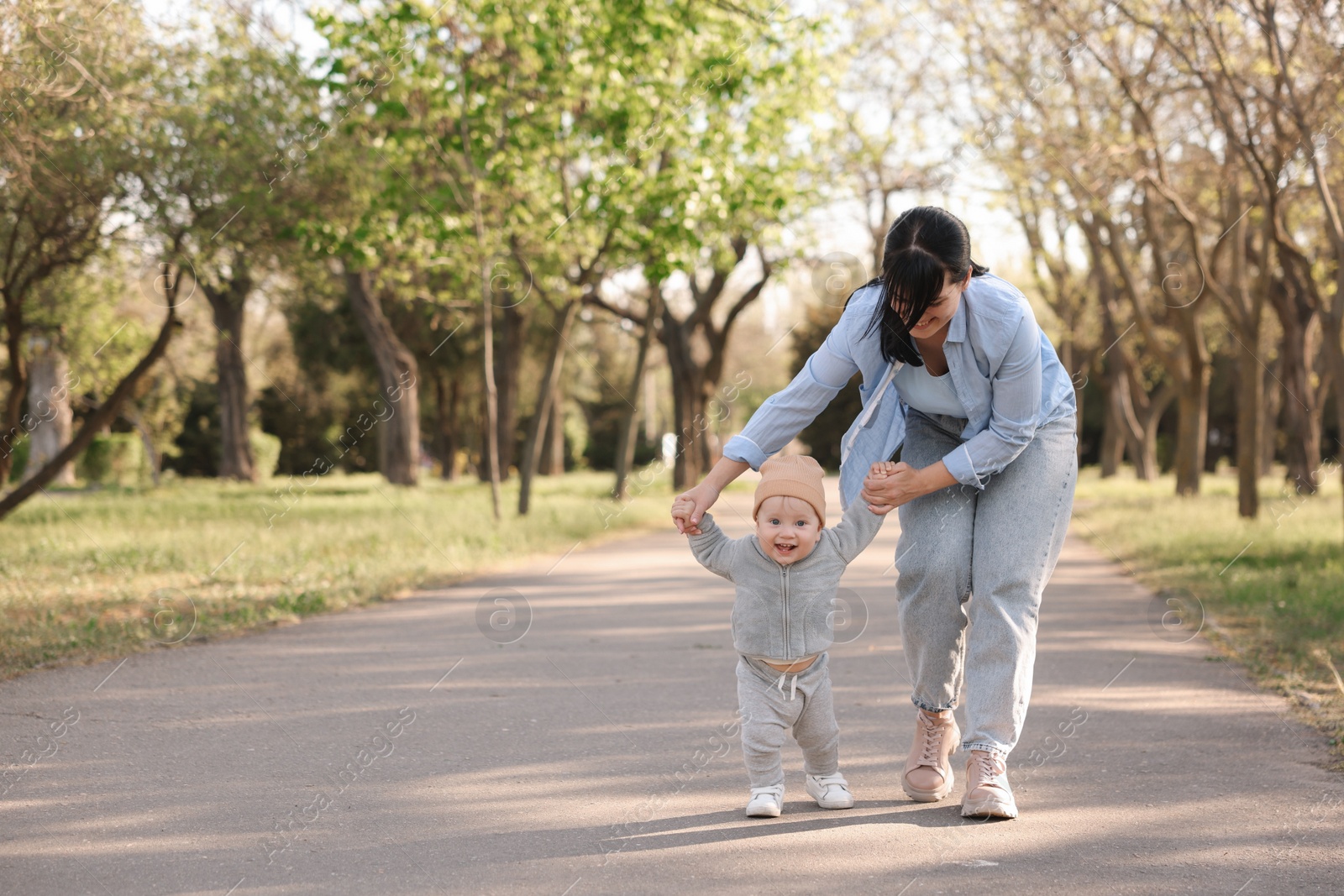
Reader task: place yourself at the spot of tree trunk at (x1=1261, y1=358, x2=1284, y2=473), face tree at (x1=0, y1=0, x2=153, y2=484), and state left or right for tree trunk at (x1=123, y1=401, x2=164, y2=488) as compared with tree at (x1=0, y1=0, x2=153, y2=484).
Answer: right

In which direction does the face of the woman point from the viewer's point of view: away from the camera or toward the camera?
toward the camera

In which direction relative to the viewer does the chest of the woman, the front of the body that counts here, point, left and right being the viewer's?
facing the viewer and to the left of the viewer

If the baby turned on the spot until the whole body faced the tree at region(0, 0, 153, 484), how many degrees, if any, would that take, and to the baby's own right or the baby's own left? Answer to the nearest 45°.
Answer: approximately 135° to the baby's own right

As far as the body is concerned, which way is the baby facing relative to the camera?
toward the camera

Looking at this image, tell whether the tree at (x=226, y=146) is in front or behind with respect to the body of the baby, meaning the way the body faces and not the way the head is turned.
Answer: behind

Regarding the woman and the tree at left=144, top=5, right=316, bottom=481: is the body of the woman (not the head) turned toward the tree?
no

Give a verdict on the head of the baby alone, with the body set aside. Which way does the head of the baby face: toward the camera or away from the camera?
toward the camera

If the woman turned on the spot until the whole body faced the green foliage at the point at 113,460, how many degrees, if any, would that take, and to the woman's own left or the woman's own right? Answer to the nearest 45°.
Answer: approximately 90° to the woman's own right

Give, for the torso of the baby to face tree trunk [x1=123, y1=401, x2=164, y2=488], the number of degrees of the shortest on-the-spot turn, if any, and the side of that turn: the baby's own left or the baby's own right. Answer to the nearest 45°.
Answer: approximately 135° to the baby's own right

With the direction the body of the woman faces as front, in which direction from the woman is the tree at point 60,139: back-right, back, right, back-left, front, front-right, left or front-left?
right
